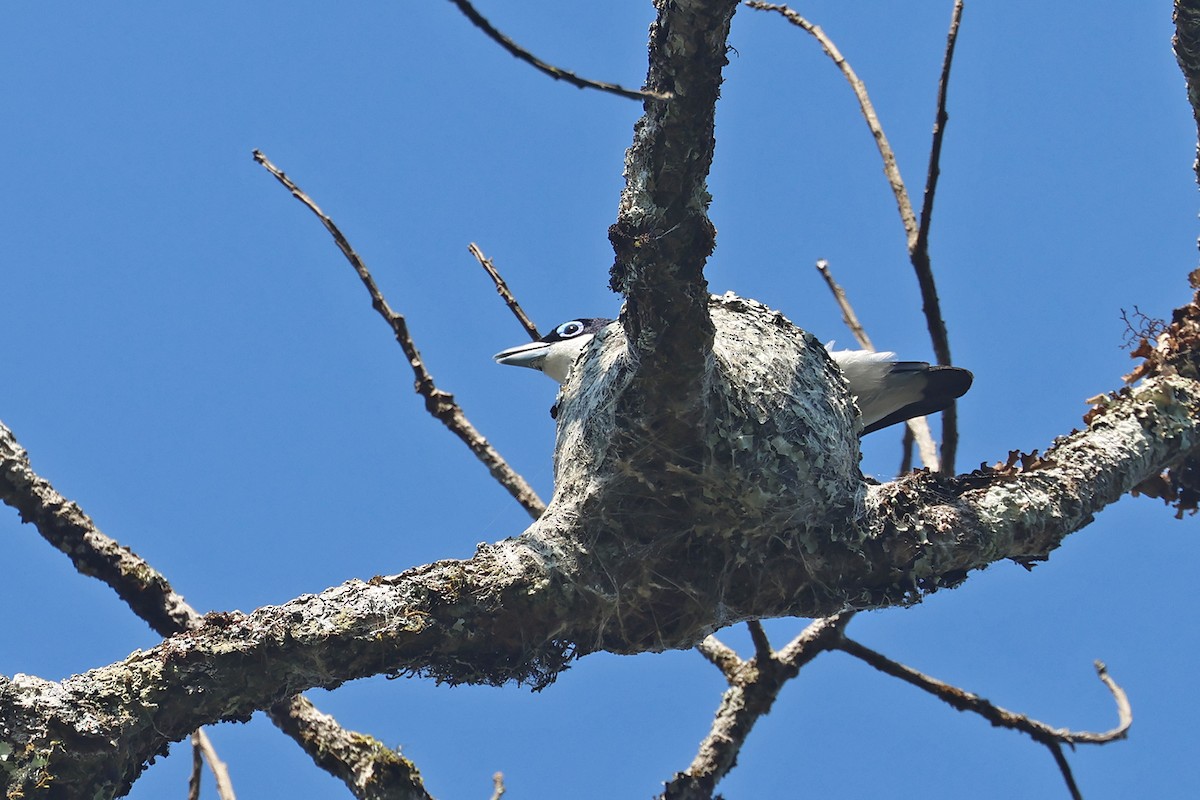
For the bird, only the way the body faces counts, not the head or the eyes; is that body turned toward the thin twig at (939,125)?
no

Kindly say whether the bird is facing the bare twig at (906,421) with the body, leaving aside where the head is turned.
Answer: no

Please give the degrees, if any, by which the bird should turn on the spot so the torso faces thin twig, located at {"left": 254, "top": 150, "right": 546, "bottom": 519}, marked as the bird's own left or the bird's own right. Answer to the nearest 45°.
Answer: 0° — it already faces it

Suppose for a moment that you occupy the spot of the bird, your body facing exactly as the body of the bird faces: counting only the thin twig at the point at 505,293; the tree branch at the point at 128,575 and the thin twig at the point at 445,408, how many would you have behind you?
0

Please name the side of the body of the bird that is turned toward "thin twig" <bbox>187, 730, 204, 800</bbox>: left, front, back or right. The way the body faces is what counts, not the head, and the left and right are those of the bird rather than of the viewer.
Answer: front

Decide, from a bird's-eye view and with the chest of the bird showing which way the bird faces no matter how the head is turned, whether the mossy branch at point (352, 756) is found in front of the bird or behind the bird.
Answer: in front

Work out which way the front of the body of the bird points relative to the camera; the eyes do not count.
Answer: to the viewer's left

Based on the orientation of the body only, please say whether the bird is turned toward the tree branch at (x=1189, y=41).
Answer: no

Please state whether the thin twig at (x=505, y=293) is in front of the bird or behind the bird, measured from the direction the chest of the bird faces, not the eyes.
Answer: in front

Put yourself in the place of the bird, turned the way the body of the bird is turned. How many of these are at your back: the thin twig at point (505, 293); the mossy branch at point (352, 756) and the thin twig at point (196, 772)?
0
